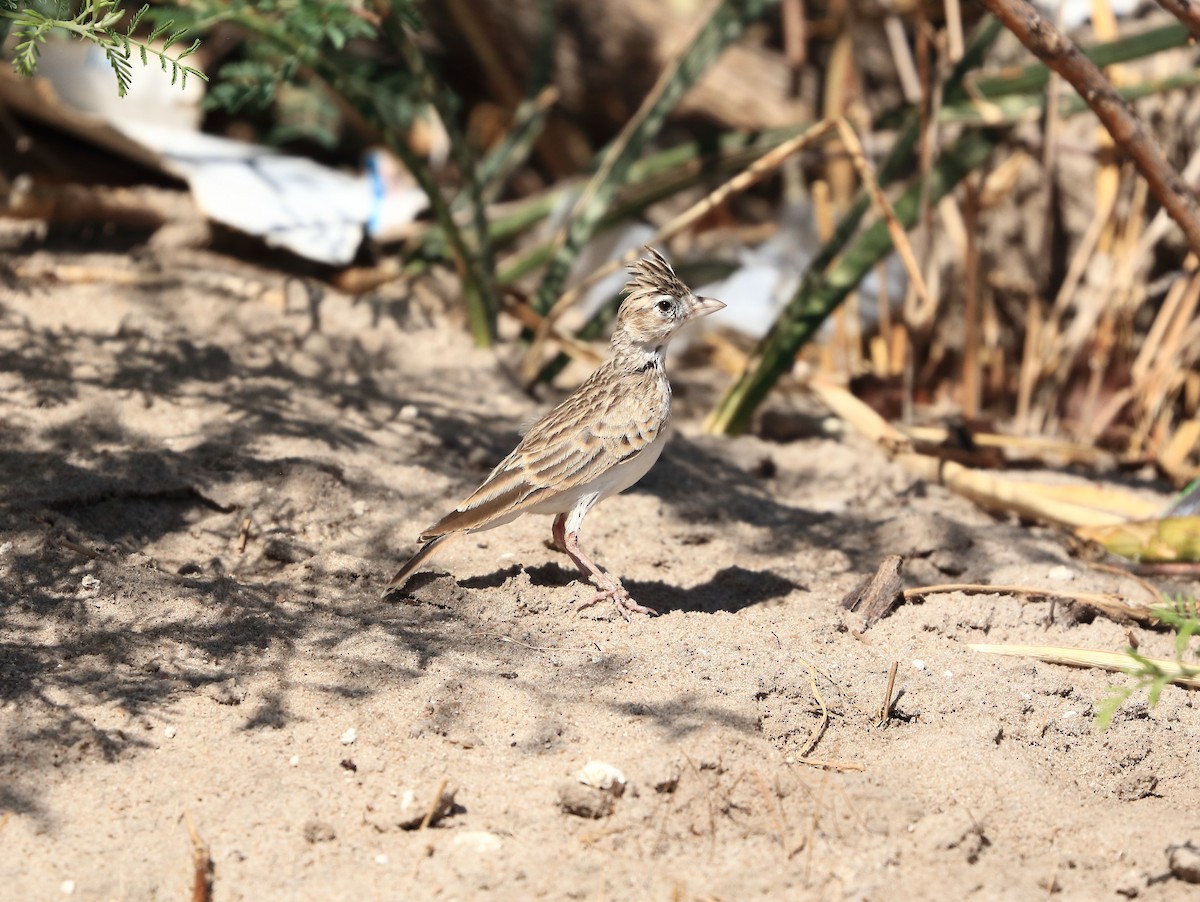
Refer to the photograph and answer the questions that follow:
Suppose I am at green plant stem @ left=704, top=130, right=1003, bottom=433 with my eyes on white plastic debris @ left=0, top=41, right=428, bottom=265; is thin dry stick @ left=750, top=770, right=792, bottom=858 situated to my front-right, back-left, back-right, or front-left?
back-left

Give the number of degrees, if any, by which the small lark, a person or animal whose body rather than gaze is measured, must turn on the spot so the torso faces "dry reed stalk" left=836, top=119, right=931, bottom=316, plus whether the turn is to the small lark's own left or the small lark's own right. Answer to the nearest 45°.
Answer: approximately 45° to the small lark's own left

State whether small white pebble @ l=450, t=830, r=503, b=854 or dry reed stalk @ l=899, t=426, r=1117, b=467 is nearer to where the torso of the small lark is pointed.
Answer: the dry reed stalk

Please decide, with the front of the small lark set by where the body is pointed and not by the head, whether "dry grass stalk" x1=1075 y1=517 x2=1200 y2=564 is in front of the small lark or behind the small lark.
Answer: in front

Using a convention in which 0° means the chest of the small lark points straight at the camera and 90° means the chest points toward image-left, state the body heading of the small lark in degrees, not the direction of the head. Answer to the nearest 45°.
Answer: approximately 270°

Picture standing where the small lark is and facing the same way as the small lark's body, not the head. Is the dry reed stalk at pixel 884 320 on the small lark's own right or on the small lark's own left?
on the small lark's own left

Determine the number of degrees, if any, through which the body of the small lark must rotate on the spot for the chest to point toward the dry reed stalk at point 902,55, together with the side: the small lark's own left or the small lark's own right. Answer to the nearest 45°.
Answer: approximately 90° to the small lark's own left

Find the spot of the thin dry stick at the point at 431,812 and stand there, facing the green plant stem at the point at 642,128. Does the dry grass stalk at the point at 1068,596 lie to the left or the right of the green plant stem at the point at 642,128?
right

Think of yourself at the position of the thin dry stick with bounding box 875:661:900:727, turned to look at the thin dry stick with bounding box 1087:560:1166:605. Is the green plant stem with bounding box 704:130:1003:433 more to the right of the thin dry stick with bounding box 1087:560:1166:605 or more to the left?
left

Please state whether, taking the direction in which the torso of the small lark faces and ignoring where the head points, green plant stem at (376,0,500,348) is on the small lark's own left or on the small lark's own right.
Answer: on the small lark's own left

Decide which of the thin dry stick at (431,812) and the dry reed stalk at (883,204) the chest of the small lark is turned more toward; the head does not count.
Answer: the dry reed stalk

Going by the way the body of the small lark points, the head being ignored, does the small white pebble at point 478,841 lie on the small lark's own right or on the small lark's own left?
on the small lark's own right

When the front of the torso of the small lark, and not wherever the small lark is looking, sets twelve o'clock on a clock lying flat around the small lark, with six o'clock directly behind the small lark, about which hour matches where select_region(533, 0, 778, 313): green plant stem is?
The green plant stem is roughly at 9 o'clock from the small lark.
